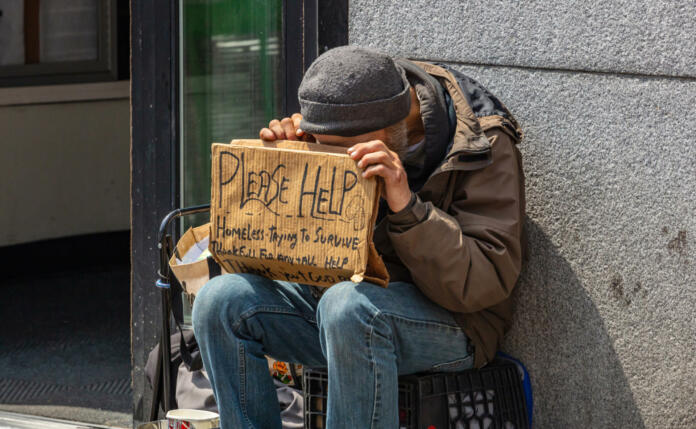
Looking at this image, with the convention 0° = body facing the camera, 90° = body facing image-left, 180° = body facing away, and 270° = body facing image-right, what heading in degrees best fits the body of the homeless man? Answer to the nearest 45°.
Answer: approximately 45°

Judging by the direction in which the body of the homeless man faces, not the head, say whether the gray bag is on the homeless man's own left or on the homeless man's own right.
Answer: on the homeless man's own right

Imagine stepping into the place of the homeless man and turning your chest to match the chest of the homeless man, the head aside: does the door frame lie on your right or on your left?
on your right

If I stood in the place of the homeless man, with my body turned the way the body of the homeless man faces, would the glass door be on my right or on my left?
on my right
